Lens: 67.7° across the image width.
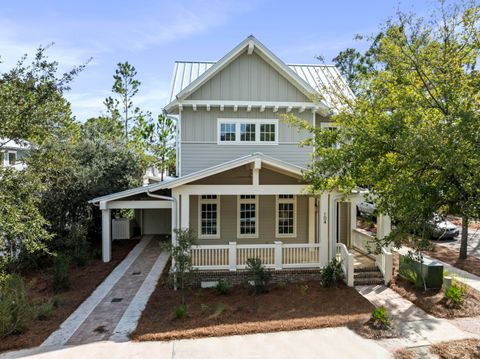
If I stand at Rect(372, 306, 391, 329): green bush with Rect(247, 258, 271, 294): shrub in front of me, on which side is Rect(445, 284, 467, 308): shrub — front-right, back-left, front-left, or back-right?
back-right

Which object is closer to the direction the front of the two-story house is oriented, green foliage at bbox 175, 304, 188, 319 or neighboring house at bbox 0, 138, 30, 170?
the green foliage

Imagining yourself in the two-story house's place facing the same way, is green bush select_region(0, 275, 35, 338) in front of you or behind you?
in front

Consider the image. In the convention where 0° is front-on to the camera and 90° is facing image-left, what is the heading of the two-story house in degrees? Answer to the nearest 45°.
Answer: approximately 0°

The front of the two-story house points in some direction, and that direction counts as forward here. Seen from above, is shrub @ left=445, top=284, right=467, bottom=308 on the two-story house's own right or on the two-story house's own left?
on the two-story house's own left

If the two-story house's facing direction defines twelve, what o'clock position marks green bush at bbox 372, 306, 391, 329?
The green bush is roughly at 11 o'clock from the two-story house.

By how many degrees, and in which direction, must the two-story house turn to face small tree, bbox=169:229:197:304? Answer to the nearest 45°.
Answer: approximately 45° to its right

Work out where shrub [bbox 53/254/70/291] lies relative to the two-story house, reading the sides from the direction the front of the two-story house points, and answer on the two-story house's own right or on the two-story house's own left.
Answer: on the two-story house's own right

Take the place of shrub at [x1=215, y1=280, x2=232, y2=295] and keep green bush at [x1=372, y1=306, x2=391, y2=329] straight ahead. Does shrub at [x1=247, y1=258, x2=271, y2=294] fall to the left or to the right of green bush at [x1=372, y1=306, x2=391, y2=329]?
left

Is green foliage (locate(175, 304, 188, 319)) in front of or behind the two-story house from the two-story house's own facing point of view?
in front
